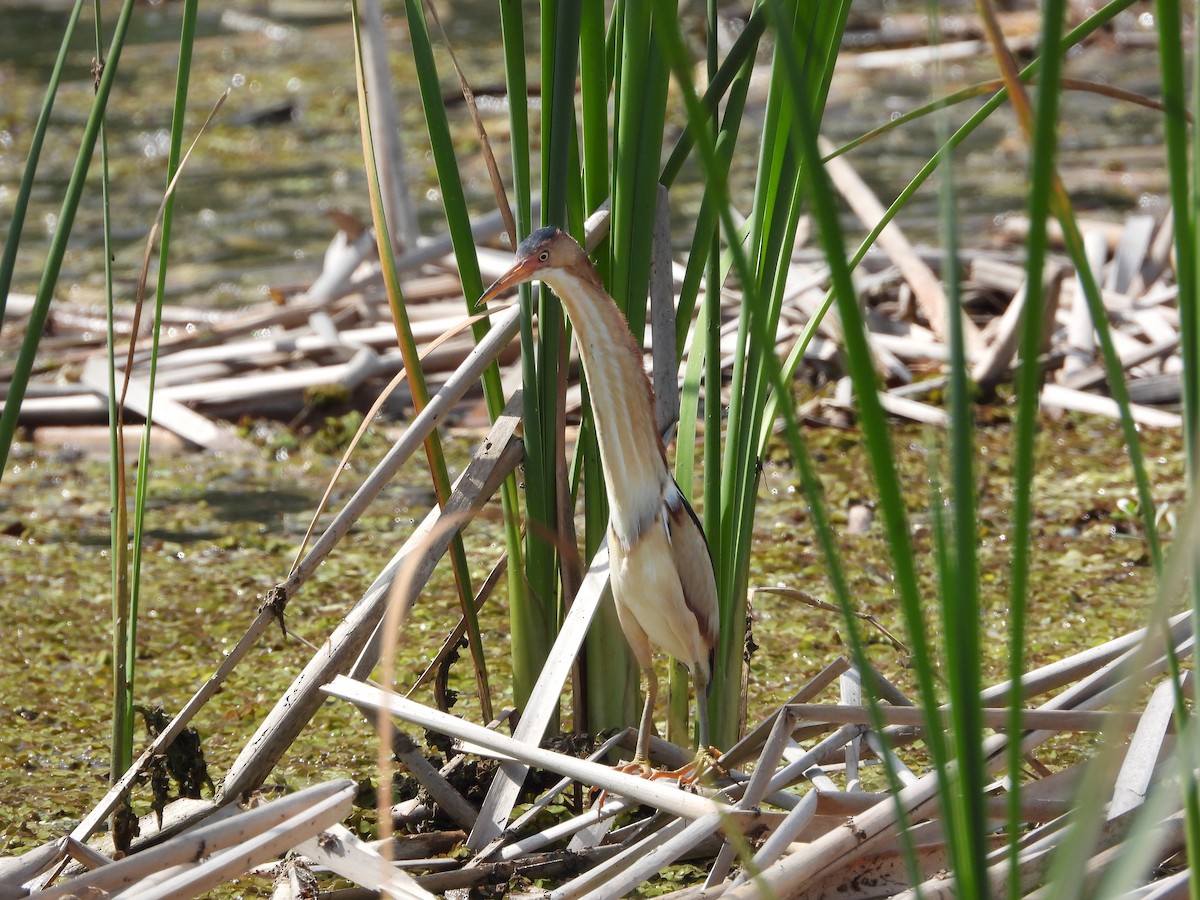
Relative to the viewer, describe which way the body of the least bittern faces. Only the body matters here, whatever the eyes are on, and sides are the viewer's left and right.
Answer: facing the viewer and to the left of the viewer

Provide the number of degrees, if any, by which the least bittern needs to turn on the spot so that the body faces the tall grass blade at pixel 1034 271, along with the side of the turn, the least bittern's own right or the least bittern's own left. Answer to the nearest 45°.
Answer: approximately 45° to the least bittern's own left
